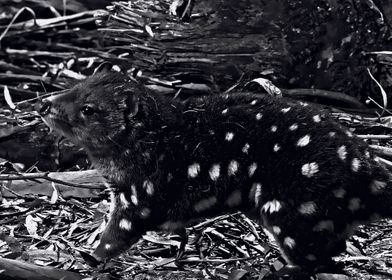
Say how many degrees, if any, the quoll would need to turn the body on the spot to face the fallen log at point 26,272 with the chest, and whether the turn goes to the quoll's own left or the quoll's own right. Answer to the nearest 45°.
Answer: approximately 45° to the quoll's own left

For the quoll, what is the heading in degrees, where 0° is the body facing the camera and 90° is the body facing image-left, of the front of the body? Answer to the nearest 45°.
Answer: approximately 90°
